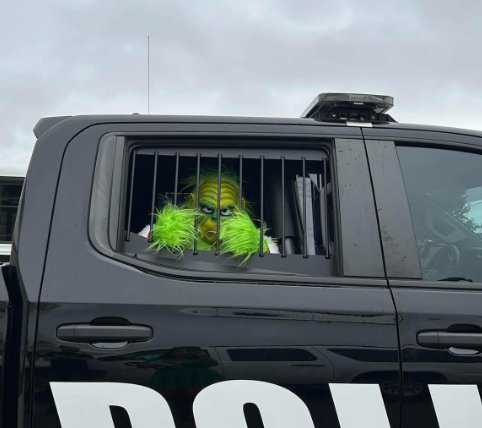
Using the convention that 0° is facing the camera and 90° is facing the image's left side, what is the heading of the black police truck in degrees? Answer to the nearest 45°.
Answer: approximately 270°
